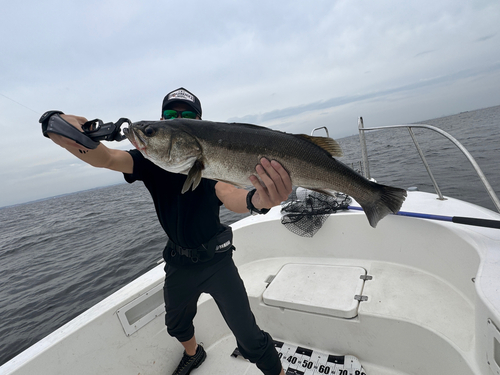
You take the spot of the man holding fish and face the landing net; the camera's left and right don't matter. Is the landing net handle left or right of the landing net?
right

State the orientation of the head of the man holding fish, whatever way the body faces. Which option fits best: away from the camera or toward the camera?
toward the camera

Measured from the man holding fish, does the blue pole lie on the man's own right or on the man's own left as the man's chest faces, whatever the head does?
on the man's own left

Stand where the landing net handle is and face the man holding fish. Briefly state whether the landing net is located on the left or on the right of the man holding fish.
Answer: right

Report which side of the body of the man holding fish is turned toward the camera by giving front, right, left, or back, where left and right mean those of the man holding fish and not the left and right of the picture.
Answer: front

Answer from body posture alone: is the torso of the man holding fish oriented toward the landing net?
no
